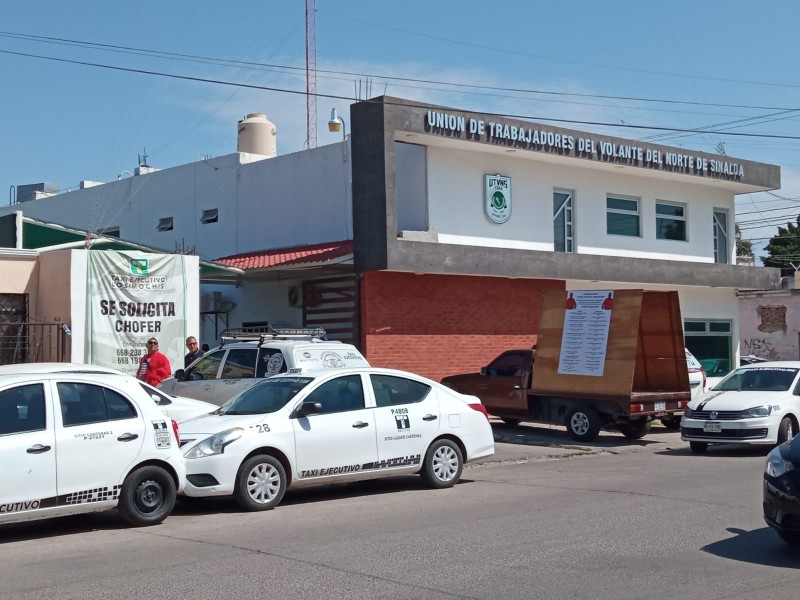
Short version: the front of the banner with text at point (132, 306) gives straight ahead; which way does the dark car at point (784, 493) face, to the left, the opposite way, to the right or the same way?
to the right

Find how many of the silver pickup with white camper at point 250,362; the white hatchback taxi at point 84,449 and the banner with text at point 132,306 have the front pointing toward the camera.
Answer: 1

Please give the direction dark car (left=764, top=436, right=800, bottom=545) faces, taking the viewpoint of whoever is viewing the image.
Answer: facing the viewer and to the left of the viewer

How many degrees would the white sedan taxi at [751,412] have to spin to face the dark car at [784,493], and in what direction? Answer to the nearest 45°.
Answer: approximately 45° to its left

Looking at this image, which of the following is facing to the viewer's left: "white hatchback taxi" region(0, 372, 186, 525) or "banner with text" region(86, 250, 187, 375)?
the white hatchback taxi

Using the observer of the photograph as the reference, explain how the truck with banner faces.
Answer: facing away from the viewer and to the left of the viewer

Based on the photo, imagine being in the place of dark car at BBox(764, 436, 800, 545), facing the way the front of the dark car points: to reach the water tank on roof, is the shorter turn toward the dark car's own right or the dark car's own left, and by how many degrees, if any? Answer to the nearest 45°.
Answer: approximately 90° to the dark car's own right

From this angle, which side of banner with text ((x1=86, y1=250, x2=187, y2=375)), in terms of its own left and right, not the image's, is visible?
front

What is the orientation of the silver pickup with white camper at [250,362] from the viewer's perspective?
to the viewer's left

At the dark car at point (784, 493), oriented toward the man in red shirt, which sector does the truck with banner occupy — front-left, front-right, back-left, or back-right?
front-right

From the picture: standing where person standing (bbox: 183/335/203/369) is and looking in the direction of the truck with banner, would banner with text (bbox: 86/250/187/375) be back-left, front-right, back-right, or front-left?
back-left

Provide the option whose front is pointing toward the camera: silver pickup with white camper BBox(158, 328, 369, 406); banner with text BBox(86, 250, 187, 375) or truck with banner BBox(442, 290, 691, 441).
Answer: the banner with text
